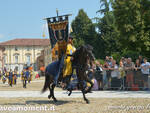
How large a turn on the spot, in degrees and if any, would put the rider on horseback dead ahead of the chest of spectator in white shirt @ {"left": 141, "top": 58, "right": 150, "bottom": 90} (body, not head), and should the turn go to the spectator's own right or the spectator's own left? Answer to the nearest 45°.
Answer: approximately 45° to the spectator's own right

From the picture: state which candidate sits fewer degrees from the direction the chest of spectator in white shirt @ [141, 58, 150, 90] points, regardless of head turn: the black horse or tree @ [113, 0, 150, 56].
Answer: the black horse

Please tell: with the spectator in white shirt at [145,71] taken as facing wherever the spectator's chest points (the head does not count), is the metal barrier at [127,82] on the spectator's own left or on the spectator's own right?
on the spectator's own right

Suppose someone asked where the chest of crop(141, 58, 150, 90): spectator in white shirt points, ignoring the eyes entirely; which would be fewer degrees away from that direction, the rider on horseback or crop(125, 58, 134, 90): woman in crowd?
the rider on horseback

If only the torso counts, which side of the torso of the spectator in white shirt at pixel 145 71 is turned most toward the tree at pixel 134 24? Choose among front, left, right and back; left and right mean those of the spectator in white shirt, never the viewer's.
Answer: back

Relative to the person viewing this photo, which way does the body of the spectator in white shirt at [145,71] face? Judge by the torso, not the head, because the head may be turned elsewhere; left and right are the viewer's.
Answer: facing the viewer

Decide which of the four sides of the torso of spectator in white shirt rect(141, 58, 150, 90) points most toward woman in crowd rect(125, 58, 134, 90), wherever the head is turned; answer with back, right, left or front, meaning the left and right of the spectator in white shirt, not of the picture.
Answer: right
